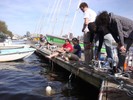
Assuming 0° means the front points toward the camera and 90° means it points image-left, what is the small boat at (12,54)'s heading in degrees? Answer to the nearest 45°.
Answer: approximately 270°

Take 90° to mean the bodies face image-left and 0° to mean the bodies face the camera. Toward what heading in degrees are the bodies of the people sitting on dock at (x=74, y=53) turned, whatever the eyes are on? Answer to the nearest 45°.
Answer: approximately 90°

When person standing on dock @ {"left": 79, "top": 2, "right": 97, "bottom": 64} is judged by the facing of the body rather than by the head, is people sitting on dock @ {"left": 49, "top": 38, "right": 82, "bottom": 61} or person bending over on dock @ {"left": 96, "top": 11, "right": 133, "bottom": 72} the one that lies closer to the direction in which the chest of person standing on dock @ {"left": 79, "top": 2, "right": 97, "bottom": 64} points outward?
the people sitting on dock

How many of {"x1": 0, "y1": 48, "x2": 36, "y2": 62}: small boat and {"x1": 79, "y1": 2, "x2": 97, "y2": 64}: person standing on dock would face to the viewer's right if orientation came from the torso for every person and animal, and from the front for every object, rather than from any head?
1

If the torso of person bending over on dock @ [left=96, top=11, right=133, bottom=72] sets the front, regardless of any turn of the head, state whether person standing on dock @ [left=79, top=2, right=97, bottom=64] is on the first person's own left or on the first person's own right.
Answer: on the first person's own right

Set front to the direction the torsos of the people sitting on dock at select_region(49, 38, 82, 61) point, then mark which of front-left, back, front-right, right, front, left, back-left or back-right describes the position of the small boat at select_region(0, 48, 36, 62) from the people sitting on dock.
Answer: front-right

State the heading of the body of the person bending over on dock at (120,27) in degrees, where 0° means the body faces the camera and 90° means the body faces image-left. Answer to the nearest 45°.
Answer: approximately 90°

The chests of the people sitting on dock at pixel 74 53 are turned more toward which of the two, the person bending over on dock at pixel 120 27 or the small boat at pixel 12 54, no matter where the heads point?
the small boat

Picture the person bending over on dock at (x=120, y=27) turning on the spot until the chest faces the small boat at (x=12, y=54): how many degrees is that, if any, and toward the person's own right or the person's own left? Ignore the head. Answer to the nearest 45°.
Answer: approximately 45° to the person's own right

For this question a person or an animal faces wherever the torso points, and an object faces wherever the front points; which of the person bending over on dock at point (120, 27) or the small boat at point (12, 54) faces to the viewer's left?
the person bending over on dock

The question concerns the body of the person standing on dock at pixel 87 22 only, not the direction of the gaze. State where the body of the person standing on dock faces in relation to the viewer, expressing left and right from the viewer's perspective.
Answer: facing to the left of the viewer
